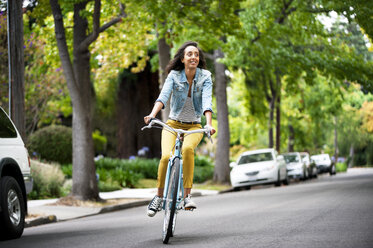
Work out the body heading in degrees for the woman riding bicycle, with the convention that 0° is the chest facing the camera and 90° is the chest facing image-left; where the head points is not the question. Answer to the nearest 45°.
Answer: approximately 0°

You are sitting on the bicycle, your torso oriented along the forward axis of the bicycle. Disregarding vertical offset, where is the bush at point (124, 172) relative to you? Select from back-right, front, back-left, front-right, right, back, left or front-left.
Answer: back

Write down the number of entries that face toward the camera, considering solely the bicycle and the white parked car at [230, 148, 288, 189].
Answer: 2

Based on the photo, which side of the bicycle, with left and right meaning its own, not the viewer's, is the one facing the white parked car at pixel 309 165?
back

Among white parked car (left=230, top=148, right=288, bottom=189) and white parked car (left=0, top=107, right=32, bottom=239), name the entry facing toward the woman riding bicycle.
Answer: white parked car (left=230, top=148, right=288, bottom=189)

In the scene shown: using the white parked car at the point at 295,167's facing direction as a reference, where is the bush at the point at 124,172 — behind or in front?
in front

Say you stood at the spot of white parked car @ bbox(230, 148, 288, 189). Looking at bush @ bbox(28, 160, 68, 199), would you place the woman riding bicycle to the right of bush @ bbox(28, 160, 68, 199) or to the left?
left

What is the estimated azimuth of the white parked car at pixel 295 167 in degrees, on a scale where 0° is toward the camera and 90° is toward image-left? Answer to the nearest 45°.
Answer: approximately 45°

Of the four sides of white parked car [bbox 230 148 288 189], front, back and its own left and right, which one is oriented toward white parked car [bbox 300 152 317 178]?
back

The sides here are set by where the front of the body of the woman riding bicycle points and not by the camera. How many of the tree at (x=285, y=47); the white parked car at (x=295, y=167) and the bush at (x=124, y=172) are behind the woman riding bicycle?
3
